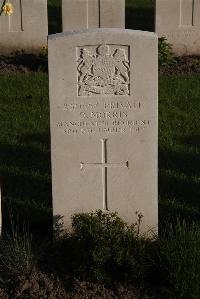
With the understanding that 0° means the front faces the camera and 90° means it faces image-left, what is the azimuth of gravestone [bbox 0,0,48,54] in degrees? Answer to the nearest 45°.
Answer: approximately 0°

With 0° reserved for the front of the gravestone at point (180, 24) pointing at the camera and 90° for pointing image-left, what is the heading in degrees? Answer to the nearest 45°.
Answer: approximately 0°

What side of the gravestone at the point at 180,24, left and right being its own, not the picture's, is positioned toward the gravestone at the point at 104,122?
front

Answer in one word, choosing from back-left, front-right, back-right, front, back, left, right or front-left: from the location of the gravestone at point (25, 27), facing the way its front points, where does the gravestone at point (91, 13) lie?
left

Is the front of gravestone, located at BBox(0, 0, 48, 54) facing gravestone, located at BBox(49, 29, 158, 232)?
yes

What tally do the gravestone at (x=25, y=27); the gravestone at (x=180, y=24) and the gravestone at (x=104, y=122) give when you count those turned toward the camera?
3

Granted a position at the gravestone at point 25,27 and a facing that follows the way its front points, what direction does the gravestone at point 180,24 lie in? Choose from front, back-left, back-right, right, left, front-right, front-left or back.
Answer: left

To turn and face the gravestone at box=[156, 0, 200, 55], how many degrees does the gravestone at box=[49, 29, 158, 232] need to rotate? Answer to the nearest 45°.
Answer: approximately 180°

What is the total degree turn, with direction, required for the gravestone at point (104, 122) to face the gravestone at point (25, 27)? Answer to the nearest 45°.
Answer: approximately 180°
